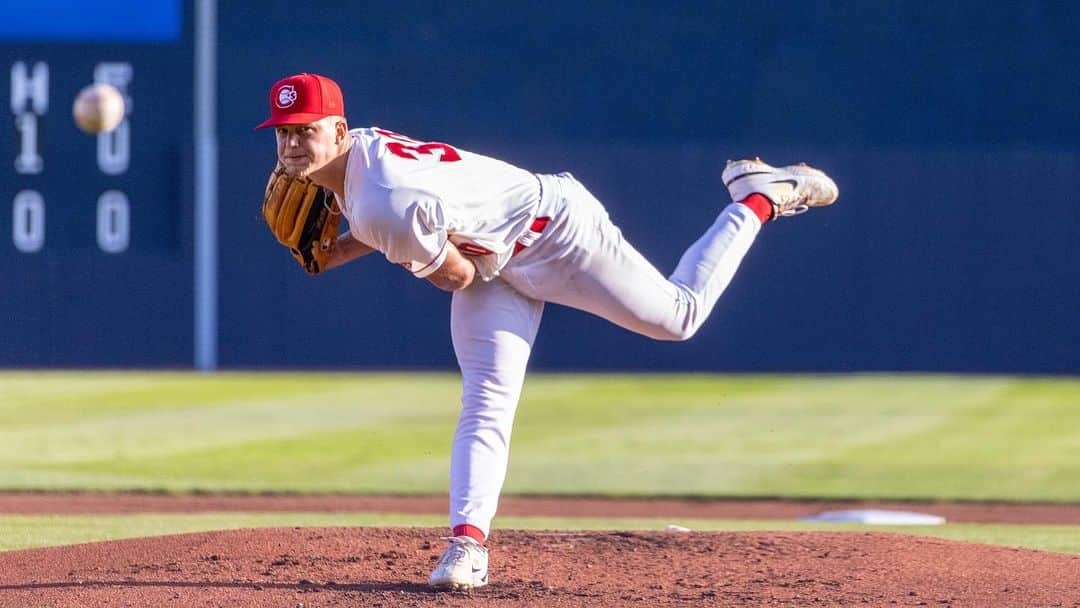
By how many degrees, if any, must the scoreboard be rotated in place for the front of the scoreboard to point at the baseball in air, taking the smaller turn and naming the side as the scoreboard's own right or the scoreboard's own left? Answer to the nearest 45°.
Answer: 0° — it already faces it

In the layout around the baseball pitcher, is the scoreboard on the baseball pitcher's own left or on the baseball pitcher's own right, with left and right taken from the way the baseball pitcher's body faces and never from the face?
on the baseball pitcher's own right

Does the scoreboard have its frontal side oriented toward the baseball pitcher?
yes

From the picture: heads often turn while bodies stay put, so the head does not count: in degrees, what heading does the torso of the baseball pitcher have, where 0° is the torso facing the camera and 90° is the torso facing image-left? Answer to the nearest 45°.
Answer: approximately 45°

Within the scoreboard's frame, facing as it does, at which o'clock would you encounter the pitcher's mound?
The pitcher's mound is roughly at 12 o'clock from the scoreboard.

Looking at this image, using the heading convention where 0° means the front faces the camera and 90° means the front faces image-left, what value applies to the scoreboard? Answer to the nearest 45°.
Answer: approximately 0°
